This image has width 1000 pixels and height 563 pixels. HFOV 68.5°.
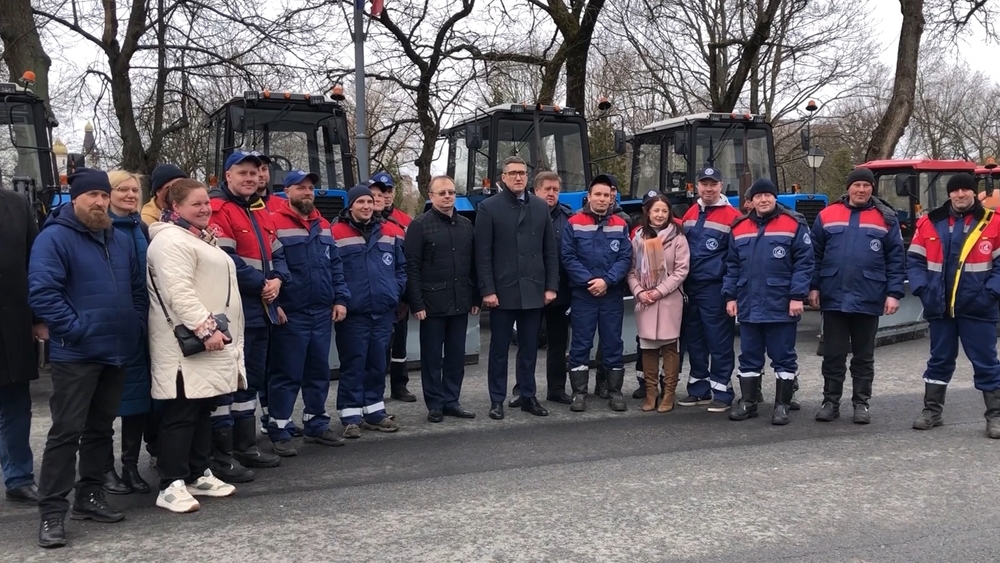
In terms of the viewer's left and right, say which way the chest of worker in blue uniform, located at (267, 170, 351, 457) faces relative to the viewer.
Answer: facing the viewer and to the right of the viewer

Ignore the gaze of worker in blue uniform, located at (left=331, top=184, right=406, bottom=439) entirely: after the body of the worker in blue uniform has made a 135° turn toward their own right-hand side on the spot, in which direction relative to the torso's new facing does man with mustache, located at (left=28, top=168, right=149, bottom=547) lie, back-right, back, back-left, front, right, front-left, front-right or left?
front-left

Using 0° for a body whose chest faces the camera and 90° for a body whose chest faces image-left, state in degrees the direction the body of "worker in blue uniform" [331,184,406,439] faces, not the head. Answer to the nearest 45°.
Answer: approximately 315°

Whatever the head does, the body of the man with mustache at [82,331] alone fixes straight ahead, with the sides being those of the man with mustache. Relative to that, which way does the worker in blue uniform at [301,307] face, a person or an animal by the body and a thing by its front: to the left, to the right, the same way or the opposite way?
the same way

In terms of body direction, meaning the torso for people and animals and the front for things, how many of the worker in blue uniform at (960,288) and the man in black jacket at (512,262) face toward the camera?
2

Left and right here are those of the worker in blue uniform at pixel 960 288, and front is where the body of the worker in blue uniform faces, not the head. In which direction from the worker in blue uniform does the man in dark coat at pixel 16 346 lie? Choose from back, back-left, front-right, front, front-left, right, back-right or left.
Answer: front-right

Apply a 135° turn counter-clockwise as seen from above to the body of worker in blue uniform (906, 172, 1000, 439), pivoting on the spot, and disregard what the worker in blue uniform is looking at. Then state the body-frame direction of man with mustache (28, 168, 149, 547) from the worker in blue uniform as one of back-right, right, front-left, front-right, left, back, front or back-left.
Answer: back

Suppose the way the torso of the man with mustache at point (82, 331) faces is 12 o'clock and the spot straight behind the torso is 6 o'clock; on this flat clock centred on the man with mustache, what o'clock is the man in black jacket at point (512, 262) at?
The man in black jacket is roughly at 10 o'clock from the man with mustache.

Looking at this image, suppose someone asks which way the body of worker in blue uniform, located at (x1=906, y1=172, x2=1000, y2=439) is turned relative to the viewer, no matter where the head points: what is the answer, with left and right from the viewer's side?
facing the viewer

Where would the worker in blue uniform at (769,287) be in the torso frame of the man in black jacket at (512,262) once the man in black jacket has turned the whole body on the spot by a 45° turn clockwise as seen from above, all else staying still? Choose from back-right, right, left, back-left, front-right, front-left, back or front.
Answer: back-left

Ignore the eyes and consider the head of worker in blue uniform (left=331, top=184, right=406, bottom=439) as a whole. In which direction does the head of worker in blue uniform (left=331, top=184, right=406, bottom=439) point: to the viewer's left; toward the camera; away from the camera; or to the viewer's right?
toward the camera

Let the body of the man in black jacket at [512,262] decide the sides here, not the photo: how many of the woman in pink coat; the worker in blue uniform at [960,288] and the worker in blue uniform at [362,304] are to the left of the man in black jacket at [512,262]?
2

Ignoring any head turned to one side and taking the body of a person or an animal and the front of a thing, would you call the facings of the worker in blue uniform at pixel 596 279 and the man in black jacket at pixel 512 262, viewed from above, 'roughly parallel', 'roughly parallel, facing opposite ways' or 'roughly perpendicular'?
roughly parallel

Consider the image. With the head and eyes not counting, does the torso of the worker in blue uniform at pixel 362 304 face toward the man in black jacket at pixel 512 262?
no

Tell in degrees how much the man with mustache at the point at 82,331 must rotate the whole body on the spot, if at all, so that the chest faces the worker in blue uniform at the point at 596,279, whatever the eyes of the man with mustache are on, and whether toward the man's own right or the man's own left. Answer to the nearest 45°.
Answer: approximately 45° to the man's own left

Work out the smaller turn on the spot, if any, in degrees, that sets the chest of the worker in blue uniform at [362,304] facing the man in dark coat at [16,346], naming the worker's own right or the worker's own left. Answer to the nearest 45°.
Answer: approximately 90° to the worker's own right

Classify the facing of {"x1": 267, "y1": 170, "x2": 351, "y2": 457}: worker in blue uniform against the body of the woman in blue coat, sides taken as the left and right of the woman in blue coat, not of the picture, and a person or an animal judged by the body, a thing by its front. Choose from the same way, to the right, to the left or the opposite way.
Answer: the same way

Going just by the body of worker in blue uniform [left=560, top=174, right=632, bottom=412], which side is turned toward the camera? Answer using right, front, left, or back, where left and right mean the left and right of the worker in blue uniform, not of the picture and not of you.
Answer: front

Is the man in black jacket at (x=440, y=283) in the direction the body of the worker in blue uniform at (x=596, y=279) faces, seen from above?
no

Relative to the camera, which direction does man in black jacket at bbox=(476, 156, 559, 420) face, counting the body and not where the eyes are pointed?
toward the camera

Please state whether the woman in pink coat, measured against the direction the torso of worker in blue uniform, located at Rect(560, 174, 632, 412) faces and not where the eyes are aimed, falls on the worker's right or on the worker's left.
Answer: on the worker's left

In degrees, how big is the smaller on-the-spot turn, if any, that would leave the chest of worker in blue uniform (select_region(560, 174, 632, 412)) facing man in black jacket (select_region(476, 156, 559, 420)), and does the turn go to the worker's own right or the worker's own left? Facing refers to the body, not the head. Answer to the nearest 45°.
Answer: approximately 45° to the worker's own right
